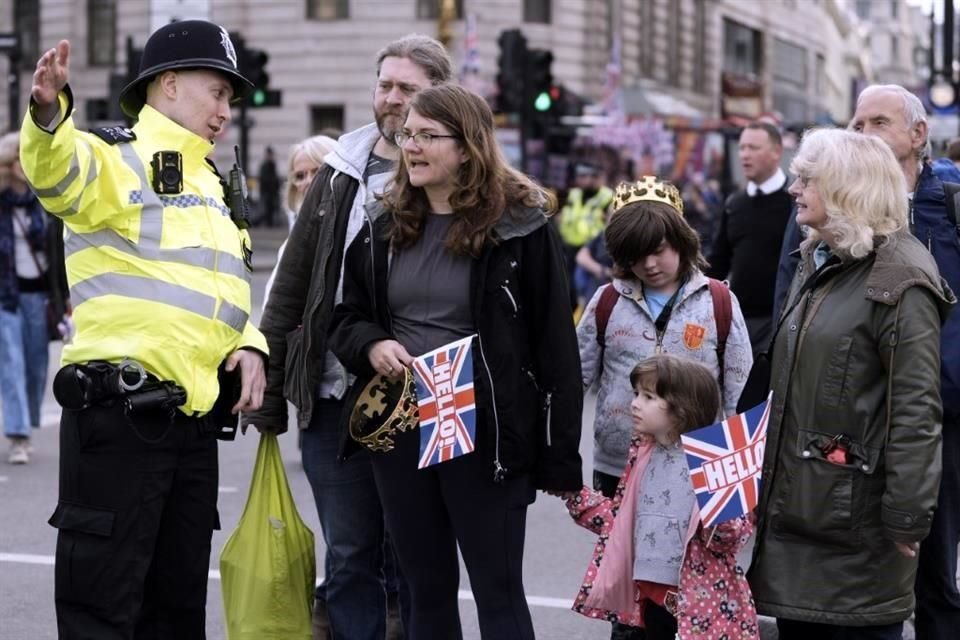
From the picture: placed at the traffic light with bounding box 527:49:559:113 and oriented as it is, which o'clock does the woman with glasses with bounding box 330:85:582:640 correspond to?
The woman with glasses is roughly at 12 o'clock from the traffic light.

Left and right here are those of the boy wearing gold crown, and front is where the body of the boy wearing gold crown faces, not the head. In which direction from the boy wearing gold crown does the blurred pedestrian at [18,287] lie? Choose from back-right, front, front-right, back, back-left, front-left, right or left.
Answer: back-right

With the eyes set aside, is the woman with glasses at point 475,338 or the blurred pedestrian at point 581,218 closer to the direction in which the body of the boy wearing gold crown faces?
the woman with glasses

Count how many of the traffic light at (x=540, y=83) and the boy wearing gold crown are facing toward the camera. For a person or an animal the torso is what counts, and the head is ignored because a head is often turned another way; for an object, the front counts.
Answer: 2

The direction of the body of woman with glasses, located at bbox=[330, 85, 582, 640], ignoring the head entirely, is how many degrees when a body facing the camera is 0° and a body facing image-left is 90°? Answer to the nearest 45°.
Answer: approximately 45°

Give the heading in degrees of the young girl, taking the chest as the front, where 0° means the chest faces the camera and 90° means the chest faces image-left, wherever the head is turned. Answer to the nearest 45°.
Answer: approximately 45°

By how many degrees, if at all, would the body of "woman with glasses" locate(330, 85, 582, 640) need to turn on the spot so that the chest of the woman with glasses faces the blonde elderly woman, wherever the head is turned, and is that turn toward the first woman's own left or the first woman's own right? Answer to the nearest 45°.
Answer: approximately 135° to the first woman's own left

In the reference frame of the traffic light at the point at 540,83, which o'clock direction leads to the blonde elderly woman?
The blonde elderly woman is roughly at 12 o'clock from the traffic light.

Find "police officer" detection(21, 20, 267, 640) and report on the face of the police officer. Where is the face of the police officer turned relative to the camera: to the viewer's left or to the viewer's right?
to the viewer's right

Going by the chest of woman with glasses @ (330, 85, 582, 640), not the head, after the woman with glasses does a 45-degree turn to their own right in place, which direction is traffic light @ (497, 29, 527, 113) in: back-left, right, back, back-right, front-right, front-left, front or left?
right
